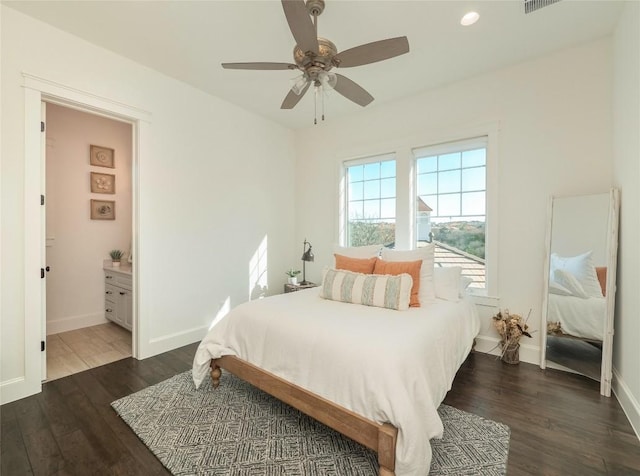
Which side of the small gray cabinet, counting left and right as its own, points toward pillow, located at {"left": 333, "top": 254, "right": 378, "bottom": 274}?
left

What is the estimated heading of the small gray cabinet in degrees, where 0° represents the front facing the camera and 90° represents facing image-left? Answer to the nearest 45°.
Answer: approximately 45°

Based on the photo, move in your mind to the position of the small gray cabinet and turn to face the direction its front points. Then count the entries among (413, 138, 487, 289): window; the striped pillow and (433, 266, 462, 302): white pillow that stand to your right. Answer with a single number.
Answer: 0

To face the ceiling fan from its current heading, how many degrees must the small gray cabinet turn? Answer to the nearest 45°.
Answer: approximately 45° to its left

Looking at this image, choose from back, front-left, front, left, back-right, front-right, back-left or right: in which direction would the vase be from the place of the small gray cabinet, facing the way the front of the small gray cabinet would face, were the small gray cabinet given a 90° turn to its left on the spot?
front

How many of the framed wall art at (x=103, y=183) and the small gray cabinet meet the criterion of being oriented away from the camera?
0

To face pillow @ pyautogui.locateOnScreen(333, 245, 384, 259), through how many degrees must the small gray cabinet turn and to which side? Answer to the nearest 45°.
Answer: approximately 90° to its left

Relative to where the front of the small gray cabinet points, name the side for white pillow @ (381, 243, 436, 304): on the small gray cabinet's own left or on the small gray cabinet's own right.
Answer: on the small gray cabinet's own left

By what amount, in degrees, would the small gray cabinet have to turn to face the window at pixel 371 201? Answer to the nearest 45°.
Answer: approximately 90° to its left

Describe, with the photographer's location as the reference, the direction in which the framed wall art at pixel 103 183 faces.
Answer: facing the viewer and to the right of the viewer
